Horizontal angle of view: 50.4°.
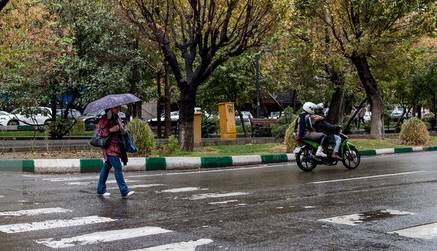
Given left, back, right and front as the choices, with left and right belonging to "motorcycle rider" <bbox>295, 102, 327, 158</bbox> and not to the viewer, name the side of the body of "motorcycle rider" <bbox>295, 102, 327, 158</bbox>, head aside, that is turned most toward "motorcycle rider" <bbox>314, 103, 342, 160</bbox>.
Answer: front

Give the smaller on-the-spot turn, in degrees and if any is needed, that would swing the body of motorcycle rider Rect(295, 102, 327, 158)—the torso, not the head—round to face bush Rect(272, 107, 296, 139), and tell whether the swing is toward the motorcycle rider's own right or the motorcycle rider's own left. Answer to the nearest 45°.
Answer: approximately 90° to the motorcycle rider's own left

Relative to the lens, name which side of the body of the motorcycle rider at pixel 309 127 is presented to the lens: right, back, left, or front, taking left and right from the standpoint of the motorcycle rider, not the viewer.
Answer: right

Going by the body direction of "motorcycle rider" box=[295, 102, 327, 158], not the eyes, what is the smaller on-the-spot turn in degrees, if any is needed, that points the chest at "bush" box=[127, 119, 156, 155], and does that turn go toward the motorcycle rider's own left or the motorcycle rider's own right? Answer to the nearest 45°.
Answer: approximately 180°

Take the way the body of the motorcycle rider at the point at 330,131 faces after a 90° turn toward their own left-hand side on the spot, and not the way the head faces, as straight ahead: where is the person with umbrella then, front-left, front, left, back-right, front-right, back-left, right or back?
back-left

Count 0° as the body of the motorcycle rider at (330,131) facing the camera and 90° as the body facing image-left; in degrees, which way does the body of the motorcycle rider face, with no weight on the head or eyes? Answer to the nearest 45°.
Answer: approximately 270°

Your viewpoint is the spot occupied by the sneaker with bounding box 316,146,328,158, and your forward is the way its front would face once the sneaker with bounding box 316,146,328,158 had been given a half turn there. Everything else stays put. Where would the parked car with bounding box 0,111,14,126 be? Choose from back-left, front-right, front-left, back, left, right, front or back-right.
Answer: front-right

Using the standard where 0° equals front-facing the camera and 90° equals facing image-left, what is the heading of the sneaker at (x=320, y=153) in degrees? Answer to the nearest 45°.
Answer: approximately 270°

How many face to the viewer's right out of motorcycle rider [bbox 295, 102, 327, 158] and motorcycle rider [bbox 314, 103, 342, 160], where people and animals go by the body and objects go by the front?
2
